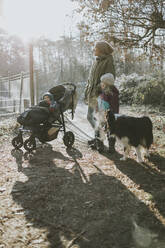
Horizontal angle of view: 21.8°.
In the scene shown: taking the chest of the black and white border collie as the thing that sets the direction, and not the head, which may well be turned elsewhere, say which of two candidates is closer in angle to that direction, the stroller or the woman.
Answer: the stroller

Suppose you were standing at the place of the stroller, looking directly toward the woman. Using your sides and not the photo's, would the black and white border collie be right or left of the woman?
right

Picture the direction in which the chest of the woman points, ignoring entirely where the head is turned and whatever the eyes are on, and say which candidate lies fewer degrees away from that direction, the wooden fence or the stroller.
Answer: the stroller

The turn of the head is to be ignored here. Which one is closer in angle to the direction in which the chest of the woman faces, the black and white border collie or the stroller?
the stroller

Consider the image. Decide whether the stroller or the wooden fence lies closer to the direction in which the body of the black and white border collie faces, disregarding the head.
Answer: the stroller

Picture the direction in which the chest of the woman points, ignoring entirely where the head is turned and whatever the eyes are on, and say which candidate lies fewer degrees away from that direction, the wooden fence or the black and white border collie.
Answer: the wooden fence

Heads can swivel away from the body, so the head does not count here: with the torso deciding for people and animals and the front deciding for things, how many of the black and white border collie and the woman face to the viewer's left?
2

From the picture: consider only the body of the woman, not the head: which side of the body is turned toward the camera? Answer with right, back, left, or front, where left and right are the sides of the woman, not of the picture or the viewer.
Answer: left

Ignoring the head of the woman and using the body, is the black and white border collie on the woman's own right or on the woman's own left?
on the woman's own left
